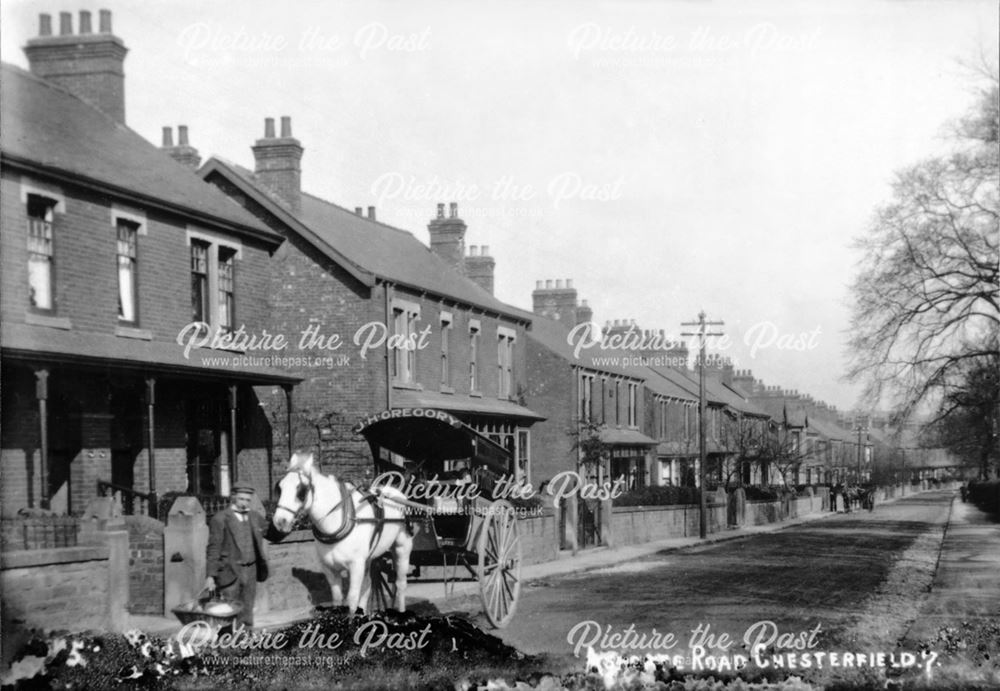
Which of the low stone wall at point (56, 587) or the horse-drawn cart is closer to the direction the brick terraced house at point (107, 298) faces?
the horse-drawn cart

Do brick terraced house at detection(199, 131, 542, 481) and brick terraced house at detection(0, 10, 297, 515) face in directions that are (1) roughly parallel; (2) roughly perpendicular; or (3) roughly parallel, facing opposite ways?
roughly parallel

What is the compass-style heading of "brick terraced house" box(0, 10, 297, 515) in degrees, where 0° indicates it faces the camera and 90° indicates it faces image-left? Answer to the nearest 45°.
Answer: approximately 315°

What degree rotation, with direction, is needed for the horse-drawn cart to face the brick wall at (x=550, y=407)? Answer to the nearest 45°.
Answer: approximately 135° to its right

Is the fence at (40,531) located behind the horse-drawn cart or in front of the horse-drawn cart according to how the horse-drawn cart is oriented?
in front

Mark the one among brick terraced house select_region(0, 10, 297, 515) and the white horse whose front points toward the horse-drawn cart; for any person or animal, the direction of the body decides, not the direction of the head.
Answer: the brick terraced house

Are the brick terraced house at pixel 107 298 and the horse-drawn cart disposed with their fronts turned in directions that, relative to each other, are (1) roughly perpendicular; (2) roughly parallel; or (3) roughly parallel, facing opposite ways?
roughly perpendicular

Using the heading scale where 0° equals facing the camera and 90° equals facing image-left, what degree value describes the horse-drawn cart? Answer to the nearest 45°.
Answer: approximately 45°

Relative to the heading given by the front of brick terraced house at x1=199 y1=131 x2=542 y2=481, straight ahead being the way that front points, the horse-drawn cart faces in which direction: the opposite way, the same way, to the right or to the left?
to the right

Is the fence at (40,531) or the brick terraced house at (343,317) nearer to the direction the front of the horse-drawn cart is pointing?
the fence

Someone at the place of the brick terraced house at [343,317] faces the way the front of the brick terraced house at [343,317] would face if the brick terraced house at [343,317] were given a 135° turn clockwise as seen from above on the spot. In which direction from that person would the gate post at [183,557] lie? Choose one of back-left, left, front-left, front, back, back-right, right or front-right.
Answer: left

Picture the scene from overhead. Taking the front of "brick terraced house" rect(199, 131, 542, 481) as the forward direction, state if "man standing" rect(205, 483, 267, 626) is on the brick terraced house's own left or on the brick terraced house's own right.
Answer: on the brick terraced house's own right

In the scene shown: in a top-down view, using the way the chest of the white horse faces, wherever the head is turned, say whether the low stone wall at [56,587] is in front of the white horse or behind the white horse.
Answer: in front
